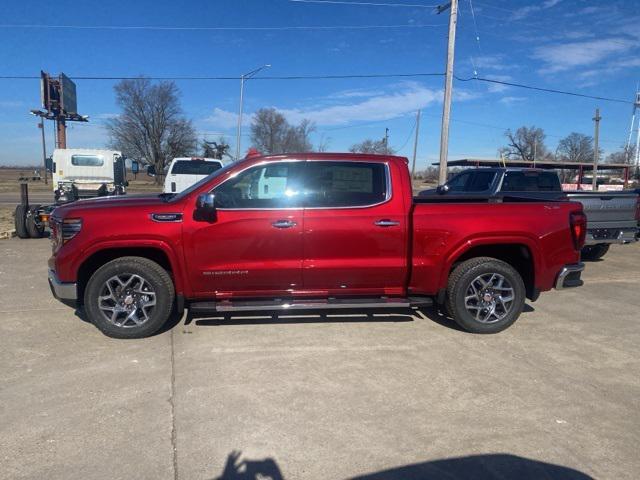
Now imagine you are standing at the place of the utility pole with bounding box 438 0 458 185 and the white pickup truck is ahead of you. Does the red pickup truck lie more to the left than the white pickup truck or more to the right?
left

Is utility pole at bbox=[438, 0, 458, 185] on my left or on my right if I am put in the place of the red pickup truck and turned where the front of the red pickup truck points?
on my right

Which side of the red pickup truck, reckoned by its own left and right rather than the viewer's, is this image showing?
left

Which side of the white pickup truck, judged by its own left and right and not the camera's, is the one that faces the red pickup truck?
back

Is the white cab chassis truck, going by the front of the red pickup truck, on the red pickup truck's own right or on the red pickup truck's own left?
on the red pickup truck's own right

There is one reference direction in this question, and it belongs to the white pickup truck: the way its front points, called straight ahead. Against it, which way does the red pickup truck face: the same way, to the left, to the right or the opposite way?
to the left

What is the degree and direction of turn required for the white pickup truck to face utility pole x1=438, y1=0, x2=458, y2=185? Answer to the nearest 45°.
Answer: approximately 90° to its right

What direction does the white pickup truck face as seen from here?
away from the camera
